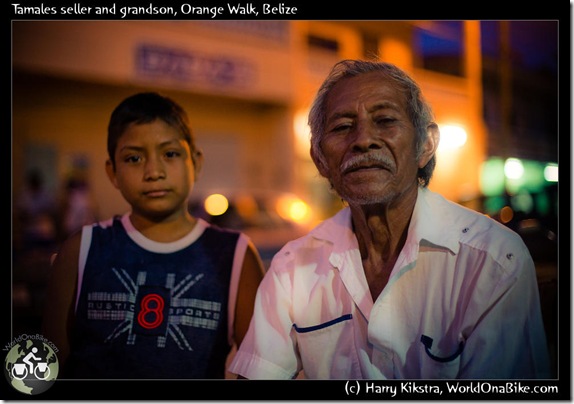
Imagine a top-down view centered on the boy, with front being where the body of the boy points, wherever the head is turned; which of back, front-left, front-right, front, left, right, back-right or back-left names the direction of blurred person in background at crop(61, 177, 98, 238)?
back

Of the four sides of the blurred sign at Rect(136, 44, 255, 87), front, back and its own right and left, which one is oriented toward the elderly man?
front

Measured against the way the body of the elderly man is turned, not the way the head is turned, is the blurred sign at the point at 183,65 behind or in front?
behind

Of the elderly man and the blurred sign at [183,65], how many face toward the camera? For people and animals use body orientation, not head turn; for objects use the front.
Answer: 2

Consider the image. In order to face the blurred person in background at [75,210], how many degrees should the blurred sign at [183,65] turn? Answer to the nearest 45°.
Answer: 0° — it already faces them

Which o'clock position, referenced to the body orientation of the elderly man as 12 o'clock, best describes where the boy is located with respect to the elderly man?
The boy is roughly at 3 o'clock from the elderly man.

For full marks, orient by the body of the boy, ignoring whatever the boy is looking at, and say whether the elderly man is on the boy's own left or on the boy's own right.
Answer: on the boy's own left
